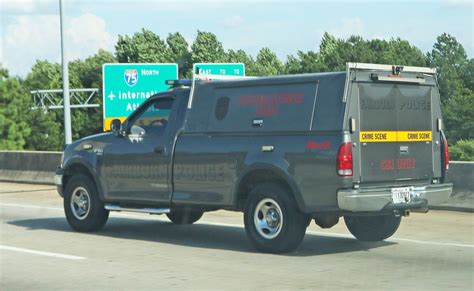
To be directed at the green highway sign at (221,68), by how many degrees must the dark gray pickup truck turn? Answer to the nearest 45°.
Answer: approximately 45° to its right

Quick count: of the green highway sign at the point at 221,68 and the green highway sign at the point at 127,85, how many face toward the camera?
2

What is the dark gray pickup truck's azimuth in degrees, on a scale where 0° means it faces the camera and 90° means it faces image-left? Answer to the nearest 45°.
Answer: approximately 135°

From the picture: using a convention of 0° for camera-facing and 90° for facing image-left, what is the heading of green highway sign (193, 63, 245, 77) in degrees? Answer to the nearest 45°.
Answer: approximately 0°

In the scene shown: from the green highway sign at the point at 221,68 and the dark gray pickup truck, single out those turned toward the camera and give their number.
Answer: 1

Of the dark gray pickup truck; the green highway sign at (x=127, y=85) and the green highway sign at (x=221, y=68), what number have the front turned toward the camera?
2

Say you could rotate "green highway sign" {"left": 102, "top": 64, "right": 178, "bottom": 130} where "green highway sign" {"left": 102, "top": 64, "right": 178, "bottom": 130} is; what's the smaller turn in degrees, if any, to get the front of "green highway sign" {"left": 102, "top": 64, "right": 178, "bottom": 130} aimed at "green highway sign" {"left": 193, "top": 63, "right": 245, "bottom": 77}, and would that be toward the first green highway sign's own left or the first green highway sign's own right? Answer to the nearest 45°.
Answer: approximately 90° to the first green highway sign's own left

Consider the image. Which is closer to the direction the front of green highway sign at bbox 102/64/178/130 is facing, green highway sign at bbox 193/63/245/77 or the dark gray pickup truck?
the dark gray pickup truck
